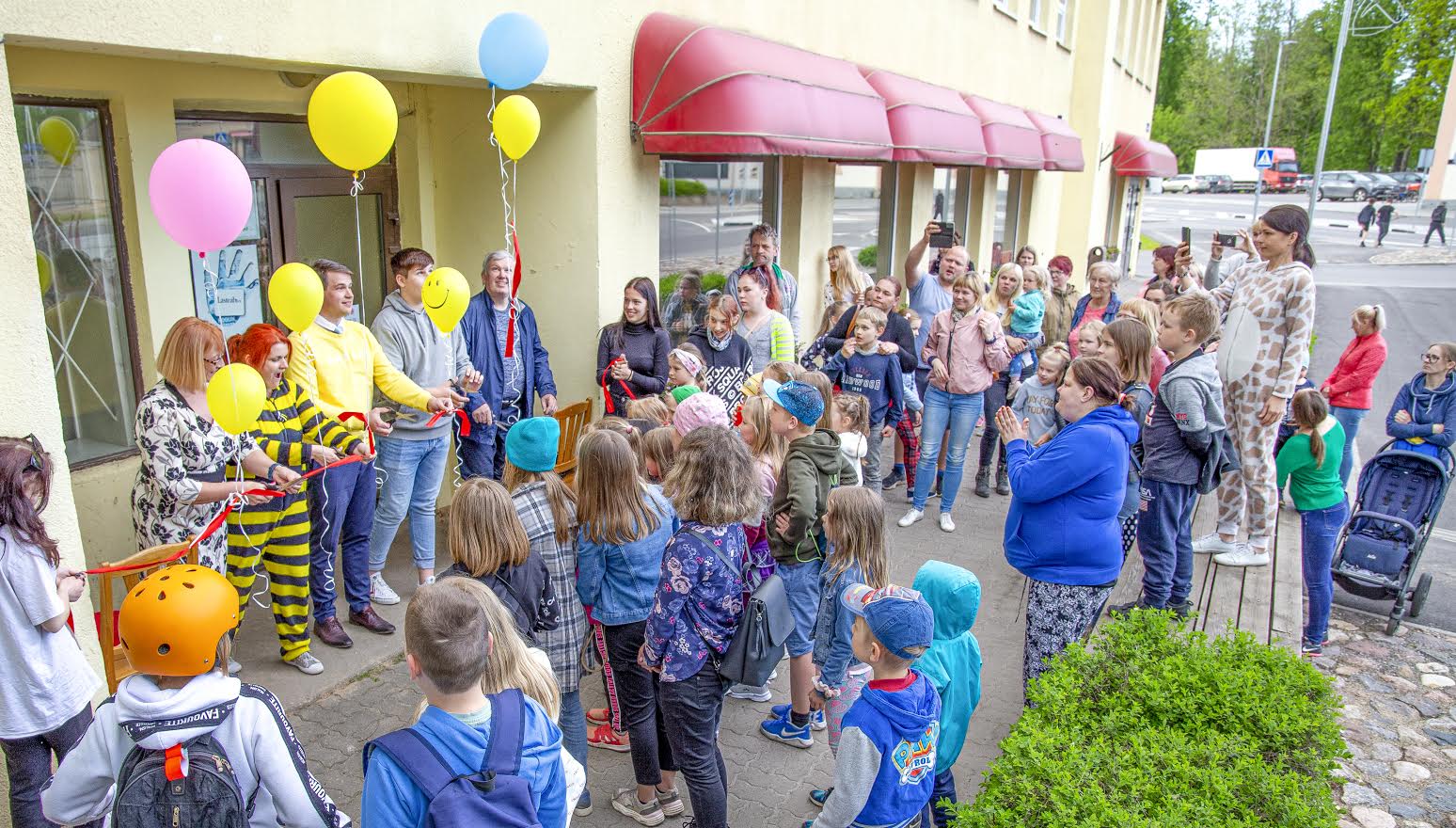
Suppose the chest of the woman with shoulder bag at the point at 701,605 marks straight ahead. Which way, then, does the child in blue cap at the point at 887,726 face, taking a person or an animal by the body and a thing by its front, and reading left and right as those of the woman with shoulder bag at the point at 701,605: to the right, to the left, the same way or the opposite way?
the same way

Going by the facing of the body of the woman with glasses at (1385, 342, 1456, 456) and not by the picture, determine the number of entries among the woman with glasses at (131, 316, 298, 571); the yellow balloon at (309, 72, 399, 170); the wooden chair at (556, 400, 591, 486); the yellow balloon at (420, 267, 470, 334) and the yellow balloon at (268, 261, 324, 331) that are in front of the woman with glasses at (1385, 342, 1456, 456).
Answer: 5

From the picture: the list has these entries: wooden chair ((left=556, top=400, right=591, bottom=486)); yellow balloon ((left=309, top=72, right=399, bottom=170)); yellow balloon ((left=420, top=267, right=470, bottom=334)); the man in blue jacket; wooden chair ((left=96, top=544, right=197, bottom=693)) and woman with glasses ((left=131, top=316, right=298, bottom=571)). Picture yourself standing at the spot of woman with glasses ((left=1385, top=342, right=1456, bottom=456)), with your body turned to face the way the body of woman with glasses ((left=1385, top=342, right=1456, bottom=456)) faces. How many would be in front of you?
6

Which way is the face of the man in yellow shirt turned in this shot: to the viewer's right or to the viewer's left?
to the viewer's right

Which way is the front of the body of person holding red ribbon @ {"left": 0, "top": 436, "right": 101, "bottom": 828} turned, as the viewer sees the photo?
to the viewer's right

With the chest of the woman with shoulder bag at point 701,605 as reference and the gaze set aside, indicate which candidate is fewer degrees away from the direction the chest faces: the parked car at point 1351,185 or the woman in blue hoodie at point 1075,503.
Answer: the parked car

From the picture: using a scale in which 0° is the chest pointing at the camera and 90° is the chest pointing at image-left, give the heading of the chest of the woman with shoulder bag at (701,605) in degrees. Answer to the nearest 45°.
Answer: approximately 135°

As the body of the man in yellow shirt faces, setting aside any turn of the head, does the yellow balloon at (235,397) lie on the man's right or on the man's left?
on the man's right

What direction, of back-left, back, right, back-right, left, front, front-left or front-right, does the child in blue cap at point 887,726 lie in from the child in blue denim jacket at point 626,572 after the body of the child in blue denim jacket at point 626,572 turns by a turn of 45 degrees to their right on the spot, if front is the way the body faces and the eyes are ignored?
back-right

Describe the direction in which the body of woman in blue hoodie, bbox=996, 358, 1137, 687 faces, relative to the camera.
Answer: to the viewer's left

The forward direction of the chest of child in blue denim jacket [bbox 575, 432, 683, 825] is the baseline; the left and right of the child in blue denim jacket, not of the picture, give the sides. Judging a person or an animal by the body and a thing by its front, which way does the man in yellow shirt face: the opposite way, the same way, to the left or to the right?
the opposite way

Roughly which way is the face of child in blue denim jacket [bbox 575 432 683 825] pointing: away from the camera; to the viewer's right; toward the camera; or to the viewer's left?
away from the camera

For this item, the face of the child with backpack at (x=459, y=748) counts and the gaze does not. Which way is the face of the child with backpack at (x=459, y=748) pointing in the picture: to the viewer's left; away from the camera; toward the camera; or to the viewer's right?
away from the camera

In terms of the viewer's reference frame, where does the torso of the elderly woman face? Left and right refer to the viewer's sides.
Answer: facing the viewer and to the left of the viewer

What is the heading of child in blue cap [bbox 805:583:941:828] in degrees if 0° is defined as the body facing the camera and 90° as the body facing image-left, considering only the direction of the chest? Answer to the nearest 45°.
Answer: approximately 135°

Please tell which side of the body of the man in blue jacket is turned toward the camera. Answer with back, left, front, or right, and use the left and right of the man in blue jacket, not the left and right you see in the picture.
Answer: front

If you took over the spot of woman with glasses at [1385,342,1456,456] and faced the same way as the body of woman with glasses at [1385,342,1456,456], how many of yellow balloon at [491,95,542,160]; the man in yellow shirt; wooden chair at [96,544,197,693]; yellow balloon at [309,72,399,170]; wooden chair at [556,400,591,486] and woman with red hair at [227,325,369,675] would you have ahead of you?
6

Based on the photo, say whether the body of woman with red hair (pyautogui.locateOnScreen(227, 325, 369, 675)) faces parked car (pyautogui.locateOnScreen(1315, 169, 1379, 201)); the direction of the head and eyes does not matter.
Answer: no
